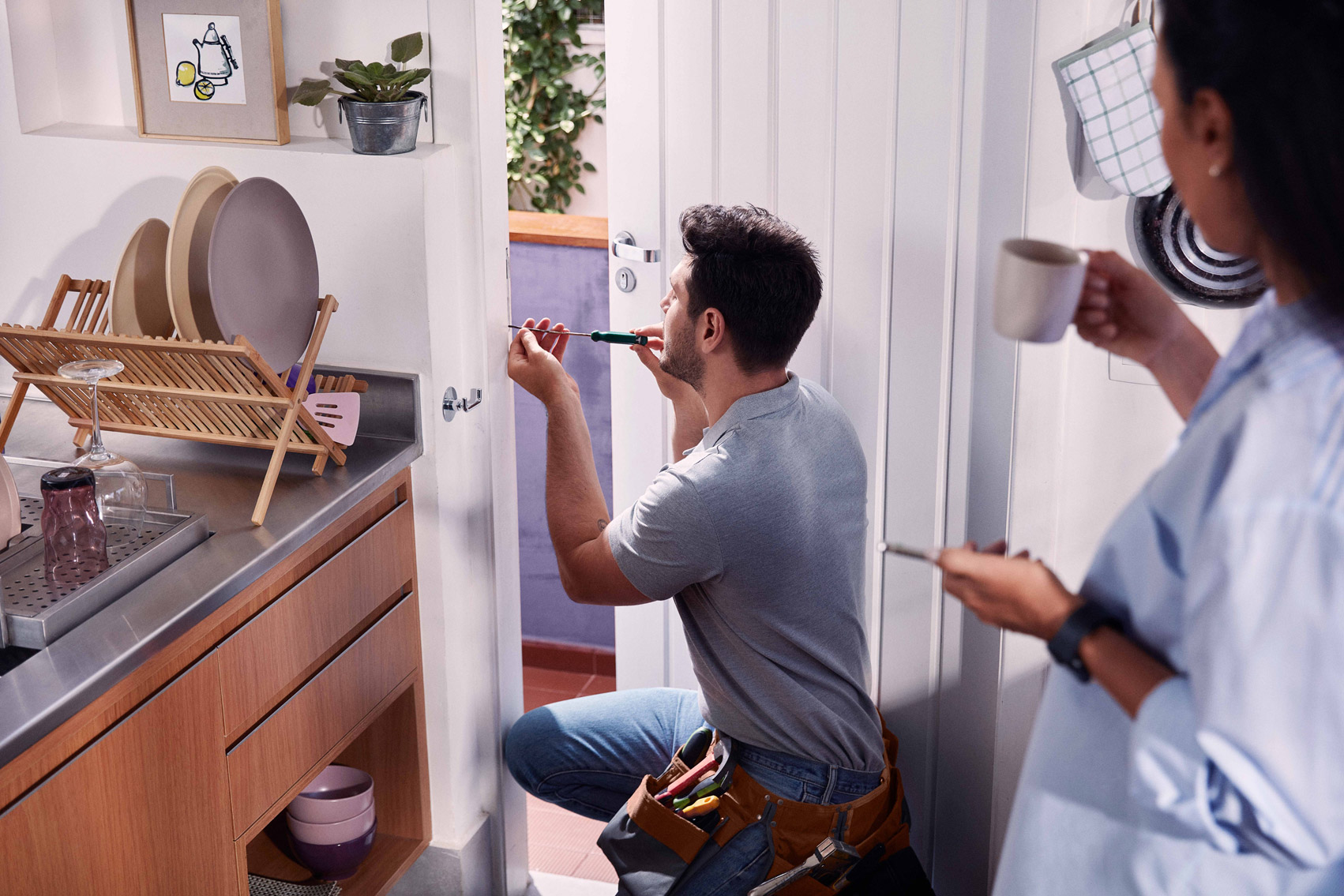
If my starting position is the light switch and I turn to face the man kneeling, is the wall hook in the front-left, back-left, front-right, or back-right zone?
front-right

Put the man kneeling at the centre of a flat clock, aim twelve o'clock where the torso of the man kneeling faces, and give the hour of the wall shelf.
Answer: The wall shelf is roughly at 11 o'clock from the man kneeling.

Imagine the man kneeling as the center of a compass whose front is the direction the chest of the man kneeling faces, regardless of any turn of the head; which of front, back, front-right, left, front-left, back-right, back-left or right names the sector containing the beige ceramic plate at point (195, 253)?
front-left

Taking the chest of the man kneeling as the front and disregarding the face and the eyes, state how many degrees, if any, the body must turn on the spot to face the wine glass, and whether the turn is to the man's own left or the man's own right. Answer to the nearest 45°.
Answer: approximately 45° to the man's own left

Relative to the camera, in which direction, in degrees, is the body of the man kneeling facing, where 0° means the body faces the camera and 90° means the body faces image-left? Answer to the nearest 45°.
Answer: approximately 135°

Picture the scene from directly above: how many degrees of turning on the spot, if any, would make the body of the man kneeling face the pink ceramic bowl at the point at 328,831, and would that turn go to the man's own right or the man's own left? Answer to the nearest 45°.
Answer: approximately 45° to the man's own left

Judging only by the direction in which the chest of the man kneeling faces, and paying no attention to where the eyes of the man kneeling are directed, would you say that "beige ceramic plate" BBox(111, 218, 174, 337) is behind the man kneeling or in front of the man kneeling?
in front

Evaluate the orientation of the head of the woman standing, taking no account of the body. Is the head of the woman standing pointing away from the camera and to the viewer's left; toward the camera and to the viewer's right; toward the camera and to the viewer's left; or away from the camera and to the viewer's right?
away from the camera and to the viewer's left

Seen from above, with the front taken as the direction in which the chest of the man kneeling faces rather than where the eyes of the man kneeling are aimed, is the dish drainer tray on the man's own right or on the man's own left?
on the man's own left

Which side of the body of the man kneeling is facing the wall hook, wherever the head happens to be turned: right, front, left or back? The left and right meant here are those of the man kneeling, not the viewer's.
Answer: front

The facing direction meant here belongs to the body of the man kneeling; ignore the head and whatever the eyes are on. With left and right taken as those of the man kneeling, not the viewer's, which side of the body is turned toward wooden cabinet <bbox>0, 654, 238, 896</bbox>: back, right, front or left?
left

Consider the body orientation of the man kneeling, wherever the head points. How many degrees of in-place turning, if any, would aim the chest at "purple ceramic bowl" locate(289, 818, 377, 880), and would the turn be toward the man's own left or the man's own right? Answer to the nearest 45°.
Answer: approximately 45° to the man's own left
